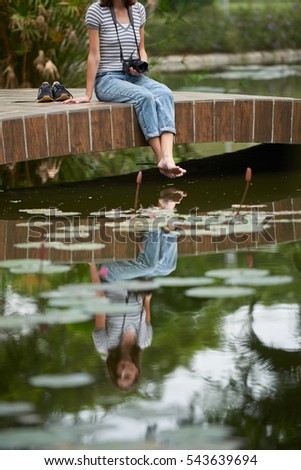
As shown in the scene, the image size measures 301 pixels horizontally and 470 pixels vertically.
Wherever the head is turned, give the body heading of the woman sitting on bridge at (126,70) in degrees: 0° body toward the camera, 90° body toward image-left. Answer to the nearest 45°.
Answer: approximately 315°

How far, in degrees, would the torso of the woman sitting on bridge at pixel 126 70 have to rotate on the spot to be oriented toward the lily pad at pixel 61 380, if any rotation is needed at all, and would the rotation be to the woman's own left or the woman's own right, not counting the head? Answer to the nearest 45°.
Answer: approximately 45° to the woman's own right

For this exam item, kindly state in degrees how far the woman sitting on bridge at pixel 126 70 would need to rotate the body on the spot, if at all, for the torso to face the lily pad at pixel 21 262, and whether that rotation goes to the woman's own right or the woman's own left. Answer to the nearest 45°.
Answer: approximately 45° to the woman's own right

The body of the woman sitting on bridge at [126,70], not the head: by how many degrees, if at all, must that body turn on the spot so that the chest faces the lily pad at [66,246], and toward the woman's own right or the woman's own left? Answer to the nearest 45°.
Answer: approximately 45° to the woman's own right
